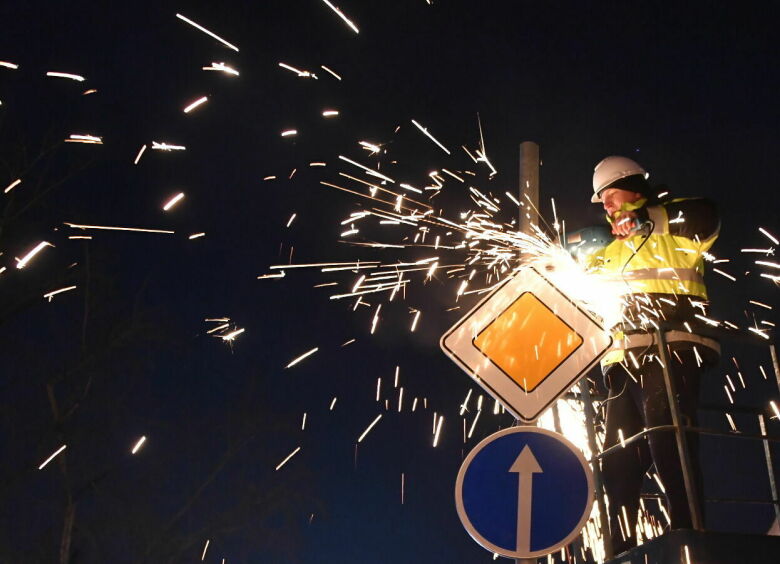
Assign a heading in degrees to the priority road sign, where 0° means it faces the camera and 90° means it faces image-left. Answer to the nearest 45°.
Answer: approximately 0°

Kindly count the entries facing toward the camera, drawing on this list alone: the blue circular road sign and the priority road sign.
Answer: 2

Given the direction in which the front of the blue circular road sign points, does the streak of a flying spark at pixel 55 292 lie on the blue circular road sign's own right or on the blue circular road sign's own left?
on the blue circular road sign's own right

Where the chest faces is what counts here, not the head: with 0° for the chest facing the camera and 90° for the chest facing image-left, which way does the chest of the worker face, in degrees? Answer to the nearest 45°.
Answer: approximately 45°

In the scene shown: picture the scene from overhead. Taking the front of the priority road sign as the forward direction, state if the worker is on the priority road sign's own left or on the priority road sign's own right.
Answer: on the priority road sign's own left
